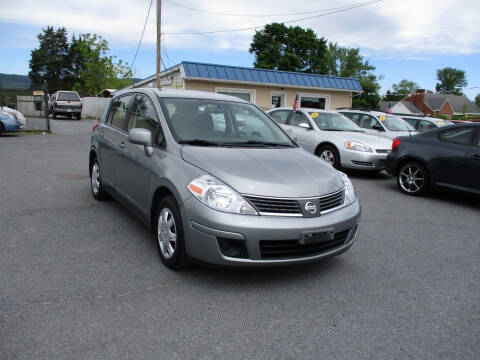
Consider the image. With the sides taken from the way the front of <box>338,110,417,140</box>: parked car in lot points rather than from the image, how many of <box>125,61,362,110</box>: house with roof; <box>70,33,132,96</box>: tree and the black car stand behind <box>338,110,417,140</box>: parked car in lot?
2

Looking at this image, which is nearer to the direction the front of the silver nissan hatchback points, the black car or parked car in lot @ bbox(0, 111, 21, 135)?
the black car

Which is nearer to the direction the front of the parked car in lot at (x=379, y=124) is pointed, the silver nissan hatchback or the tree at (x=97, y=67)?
the silver nissan hatchback

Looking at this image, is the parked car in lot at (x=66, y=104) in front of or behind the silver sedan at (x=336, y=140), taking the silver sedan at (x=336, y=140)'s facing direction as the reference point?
behind

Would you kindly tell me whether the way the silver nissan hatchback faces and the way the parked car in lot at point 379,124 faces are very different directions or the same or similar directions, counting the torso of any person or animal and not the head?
same or similar directions

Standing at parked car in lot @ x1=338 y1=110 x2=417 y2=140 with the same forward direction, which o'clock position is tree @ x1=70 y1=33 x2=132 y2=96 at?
The tree is roughly at 6 o'clock from the parked car in lot.

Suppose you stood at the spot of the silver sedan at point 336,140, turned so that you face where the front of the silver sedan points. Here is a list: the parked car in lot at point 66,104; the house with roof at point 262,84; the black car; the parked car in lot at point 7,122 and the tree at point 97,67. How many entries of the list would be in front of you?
1

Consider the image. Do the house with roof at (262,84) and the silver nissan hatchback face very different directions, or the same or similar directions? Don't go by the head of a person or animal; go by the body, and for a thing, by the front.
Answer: same or similar directions

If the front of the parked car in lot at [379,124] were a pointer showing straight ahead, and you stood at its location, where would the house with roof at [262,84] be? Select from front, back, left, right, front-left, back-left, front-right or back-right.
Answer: back

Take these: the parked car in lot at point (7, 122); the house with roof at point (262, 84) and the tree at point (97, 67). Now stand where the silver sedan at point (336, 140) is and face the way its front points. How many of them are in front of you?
0

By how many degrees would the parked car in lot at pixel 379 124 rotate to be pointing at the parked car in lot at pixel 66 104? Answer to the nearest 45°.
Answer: approximately 180°

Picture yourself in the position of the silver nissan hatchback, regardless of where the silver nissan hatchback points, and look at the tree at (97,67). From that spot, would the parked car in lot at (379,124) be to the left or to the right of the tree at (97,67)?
right

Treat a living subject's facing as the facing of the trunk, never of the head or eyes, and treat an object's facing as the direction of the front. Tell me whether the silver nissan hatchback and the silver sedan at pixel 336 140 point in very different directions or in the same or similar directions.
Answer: same or similar directions

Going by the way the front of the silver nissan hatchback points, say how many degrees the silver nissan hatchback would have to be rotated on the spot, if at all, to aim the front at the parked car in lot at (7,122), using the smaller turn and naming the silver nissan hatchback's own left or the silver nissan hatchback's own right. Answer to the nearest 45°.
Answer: approximately 180°

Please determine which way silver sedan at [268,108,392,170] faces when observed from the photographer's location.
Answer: facing the viewer and to the right of the viewer

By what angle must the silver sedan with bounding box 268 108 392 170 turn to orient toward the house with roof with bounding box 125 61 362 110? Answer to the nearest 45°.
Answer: approximately 135° to its left

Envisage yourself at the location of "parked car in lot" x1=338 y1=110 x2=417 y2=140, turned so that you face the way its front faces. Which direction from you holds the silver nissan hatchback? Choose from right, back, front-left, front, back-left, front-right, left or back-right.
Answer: front-right

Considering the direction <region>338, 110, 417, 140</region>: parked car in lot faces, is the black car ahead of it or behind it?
ahead

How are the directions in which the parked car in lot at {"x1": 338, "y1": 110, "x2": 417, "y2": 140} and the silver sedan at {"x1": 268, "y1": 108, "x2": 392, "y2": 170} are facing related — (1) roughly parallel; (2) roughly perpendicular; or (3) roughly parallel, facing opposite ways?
roughly parallel

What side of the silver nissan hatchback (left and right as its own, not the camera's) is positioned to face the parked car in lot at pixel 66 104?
back
